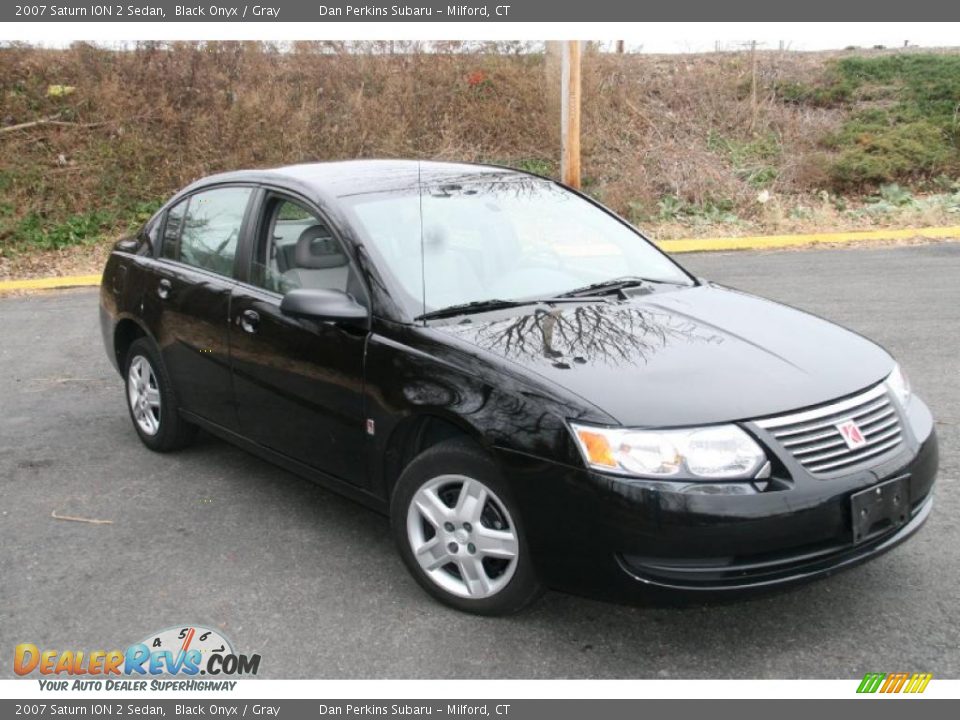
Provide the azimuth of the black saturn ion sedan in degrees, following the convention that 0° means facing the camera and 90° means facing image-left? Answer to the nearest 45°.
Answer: approximately 315°

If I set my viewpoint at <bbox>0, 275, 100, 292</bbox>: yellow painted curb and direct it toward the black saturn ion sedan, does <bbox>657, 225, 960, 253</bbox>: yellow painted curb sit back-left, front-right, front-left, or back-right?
front-left

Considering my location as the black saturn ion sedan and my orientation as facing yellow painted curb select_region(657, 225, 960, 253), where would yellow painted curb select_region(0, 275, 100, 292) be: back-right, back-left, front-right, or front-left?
front-left

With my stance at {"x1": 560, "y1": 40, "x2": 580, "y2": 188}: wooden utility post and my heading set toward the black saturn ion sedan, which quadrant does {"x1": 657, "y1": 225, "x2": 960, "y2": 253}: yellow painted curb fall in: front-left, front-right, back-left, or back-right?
front-left

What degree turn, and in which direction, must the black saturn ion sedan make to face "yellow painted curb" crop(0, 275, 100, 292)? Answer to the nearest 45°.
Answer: approximately 180°

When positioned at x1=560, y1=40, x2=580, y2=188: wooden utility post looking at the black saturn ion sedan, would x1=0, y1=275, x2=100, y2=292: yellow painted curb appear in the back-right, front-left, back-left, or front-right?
front-right

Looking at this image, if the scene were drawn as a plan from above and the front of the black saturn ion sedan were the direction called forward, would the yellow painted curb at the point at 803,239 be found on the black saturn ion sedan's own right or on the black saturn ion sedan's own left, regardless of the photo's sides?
on the black saturn ion sedan's own left

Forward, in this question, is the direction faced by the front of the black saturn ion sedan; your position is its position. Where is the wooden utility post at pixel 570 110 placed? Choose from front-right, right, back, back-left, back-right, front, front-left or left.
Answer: back-left

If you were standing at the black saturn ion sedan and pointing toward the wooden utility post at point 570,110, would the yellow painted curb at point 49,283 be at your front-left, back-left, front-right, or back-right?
front-left
